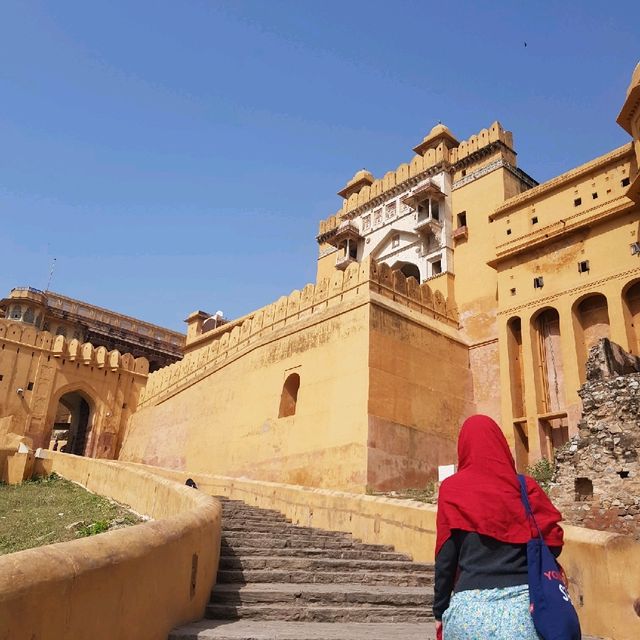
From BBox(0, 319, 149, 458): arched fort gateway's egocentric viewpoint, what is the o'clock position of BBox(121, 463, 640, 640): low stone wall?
The low stone wall is roughly at 1 o'clock from the arched fort gateway.

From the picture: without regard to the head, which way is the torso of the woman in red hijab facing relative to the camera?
away from the camera

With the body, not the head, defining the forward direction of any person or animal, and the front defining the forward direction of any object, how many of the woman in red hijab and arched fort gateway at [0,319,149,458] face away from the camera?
1

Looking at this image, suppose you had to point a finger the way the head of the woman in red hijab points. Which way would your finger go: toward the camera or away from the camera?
away from the camera

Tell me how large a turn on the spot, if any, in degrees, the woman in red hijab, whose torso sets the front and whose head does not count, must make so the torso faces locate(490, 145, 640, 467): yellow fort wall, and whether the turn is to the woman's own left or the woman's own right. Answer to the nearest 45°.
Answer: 0° — they already face it

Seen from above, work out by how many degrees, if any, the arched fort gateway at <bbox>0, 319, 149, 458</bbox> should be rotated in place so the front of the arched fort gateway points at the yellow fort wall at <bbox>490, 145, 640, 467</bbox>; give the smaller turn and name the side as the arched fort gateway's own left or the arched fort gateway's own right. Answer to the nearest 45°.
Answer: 0° — it already faces it

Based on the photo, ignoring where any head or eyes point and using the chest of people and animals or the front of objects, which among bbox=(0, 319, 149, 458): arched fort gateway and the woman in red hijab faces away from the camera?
the woman in red hijab

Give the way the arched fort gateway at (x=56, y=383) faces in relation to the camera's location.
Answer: facing the viewer and to the right of the viewer

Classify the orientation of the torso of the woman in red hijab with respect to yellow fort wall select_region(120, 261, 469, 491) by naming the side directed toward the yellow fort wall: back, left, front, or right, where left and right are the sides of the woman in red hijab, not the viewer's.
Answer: front

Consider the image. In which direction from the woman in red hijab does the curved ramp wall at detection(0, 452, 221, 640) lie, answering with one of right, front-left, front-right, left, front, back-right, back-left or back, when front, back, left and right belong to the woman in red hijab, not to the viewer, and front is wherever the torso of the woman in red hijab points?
left

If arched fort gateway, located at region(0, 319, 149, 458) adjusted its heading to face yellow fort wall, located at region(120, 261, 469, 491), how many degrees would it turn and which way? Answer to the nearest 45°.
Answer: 0° — it already faces it

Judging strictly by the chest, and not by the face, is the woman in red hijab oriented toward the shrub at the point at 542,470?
yes
